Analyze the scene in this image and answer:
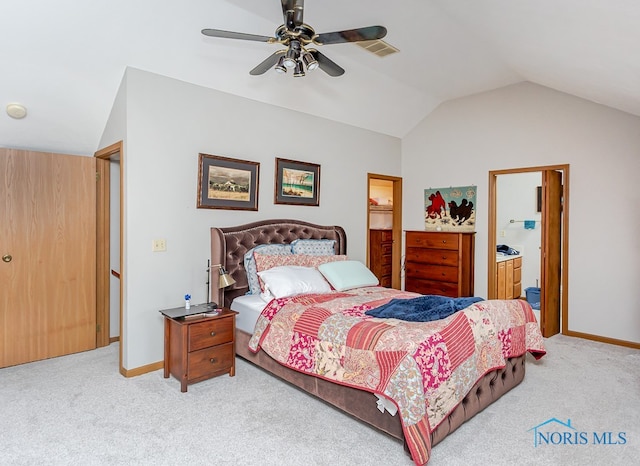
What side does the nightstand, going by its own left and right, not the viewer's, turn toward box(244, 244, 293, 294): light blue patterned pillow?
left

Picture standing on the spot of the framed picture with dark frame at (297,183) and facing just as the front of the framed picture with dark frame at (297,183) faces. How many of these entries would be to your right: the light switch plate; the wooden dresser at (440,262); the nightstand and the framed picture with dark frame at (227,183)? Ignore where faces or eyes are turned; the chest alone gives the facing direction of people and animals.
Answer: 3

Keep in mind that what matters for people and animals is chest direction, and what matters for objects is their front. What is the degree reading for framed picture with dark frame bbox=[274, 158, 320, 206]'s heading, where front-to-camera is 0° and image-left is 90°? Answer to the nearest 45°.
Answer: approximately 315°

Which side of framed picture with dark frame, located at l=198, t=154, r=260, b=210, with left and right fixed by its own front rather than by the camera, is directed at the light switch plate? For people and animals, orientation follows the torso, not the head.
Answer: right

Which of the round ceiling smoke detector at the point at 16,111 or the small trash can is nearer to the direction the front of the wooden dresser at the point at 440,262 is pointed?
the round ceiling smoke detector

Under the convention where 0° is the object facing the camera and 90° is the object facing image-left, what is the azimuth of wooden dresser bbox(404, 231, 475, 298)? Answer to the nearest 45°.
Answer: approximately 45°

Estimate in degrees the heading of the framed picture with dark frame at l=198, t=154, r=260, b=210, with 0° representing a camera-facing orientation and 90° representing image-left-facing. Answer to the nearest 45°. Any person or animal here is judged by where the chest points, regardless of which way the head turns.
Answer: approximately 315°

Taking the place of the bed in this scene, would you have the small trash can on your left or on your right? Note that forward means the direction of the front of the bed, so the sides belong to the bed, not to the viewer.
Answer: on your left

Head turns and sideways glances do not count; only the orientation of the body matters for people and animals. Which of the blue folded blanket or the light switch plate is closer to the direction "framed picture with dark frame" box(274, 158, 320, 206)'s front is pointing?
the blue folded blanket

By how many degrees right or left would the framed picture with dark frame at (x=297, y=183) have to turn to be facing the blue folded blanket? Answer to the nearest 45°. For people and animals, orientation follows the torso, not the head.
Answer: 0° — it already faces it
